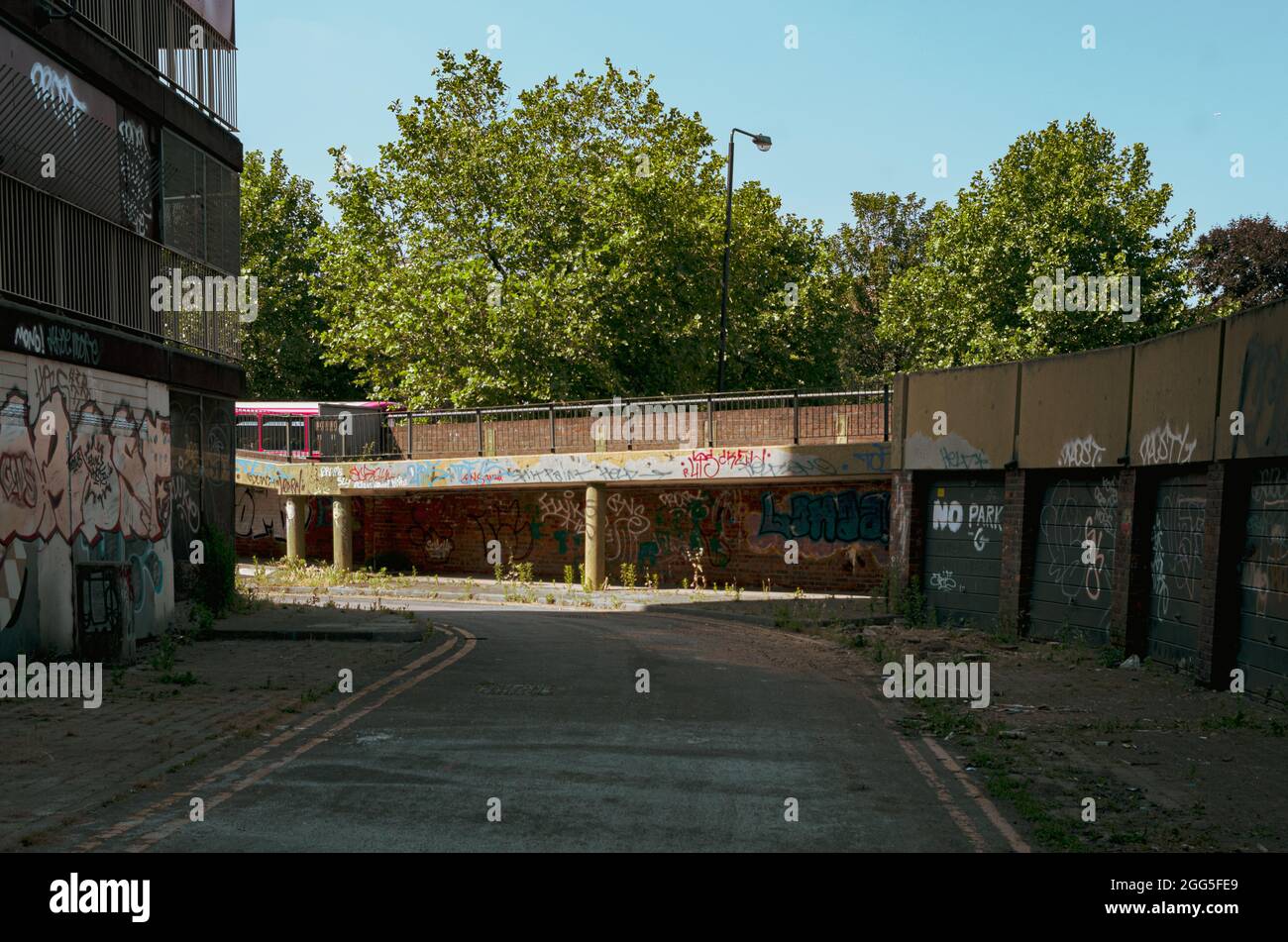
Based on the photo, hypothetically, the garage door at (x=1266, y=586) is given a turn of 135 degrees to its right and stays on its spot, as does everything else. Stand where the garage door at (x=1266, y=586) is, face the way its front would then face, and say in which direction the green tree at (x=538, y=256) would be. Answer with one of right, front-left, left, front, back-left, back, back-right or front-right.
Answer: front-left

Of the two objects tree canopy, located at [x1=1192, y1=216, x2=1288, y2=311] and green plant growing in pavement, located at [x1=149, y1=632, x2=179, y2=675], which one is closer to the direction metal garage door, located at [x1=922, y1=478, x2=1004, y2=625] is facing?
the green plant growing in pavement

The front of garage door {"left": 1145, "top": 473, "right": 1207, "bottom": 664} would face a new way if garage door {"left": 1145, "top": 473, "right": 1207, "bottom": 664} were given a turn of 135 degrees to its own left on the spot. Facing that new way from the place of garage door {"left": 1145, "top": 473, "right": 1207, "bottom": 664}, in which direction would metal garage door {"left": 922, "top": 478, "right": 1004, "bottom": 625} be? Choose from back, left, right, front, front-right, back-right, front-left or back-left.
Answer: back-left

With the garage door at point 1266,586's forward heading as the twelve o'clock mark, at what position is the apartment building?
The apartment building is roughly at 1 o'clock from the garage door.

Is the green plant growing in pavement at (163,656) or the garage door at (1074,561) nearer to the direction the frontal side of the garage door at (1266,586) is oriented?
the green plant growing in pavement

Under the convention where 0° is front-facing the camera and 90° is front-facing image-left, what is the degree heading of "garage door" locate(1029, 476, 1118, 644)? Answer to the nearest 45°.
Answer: approximately 45°

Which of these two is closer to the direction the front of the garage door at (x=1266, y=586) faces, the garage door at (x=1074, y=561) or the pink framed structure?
the pink framed structure

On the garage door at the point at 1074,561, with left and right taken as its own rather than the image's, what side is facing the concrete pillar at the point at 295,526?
right

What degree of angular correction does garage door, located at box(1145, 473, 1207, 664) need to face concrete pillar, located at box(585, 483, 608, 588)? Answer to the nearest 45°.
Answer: approximately 90° to its right

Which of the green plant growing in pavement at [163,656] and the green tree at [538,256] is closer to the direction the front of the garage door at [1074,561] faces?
the green plant growing in pavement

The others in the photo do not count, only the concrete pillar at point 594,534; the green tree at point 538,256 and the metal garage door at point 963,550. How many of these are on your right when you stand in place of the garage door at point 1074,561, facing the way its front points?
3

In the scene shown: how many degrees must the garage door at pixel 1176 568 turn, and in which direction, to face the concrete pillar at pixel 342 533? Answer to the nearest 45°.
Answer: approximately 90° to its right

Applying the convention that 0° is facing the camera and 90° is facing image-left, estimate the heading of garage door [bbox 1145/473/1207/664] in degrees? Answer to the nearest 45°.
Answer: approximately 45°
